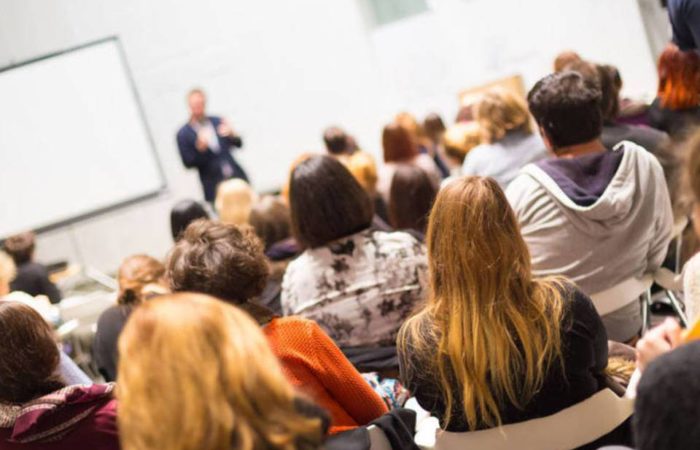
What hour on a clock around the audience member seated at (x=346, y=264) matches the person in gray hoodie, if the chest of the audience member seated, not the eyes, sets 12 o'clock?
The person in gray hoodie is roughly at 3 o'clock from the audience member seated.

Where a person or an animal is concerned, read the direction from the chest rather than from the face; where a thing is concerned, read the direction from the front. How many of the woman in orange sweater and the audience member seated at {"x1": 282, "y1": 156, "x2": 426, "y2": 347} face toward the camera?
0

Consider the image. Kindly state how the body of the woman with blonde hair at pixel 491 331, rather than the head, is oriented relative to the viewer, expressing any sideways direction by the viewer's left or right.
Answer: facing away from the viewer

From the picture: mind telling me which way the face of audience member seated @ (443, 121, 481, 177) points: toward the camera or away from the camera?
away from the camera

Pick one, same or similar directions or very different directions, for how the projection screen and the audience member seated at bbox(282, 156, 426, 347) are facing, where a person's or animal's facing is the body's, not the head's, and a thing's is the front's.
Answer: very different directions

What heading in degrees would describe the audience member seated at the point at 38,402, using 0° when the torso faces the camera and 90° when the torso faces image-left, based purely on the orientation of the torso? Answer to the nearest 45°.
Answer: approximately 180°

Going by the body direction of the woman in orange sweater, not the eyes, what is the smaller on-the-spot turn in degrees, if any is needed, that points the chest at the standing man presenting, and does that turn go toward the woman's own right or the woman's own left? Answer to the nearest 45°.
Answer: approximately 45° to the woman's own right

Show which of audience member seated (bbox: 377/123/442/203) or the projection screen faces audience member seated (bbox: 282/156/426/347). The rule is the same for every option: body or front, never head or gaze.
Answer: the projection screen

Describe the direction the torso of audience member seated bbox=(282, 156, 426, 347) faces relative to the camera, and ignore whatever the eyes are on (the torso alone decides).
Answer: away from the camera

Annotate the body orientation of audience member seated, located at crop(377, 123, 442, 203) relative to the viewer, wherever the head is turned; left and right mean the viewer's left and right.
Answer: facing away from the viewer and to the left of the viewer

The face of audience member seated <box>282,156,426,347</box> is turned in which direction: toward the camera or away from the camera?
away from the camera

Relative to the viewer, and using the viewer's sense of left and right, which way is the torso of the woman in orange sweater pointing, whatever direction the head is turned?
facing away from the viewer and to the left of the viewer

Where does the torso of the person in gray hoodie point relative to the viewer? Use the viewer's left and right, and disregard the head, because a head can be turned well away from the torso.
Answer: facing away from the viewer and to the left of the viewer

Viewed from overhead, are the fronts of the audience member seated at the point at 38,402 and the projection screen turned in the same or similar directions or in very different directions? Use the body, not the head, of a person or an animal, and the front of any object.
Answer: very different directions

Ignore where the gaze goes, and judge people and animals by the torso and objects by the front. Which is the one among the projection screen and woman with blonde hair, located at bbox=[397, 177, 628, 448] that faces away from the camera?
the woman with blonde hair
